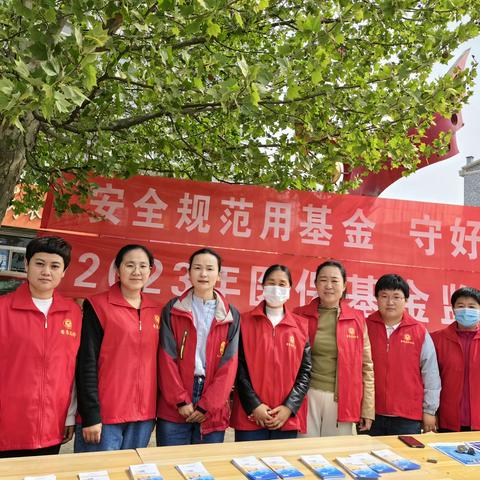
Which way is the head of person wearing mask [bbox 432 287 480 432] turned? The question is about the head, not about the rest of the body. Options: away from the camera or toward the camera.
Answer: toward the camera

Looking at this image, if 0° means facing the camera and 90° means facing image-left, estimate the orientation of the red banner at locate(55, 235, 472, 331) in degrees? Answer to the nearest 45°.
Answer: approximately 0°

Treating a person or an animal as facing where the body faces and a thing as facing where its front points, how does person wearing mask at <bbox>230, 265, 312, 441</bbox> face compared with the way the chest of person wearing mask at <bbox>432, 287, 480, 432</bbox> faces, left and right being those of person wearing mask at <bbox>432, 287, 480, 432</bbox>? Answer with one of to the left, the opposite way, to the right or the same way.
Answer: the same way

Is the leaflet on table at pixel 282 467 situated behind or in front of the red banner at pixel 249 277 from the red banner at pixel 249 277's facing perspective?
in front

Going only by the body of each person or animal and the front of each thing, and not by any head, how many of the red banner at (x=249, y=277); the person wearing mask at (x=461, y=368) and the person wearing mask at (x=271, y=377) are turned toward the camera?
3

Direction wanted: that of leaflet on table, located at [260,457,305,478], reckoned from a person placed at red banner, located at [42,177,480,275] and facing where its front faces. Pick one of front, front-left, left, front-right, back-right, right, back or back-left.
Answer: front

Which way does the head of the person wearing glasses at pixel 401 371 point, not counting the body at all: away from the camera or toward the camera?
toward the camera

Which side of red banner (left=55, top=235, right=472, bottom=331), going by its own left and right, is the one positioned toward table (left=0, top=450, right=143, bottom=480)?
front

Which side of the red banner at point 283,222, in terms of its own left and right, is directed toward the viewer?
front

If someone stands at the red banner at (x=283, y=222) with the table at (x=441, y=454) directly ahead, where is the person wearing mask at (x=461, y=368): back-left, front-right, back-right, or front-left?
front-left

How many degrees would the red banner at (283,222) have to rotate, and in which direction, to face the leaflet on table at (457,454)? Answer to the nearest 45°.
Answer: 0° — it already faces it

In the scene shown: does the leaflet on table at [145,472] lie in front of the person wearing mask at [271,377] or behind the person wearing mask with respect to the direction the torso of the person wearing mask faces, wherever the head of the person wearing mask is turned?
in front

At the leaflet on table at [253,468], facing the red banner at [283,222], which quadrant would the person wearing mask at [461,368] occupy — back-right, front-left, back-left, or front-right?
front-right

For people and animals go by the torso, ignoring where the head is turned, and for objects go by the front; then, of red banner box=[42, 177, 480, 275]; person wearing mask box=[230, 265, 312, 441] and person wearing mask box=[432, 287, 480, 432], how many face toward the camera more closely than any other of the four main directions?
3

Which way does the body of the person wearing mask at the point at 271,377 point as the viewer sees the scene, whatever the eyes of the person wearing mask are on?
toward the camera

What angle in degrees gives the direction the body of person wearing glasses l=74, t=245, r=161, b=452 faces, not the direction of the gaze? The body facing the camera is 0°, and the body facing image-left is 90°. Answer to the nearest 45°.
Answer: approximately 315°

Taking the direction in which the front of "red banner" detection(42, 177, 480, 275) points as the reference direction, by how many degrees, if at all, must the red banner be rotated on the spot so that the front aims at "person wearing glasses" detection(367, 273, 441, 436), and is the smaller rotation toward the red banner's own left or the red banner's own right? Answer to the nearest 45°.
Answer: approximately 45° to the red banner's own left

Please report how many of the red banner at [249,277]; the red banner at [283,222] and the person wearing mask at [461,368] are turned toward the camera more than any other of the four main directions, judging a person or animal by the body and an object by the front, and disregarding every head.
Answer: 3
